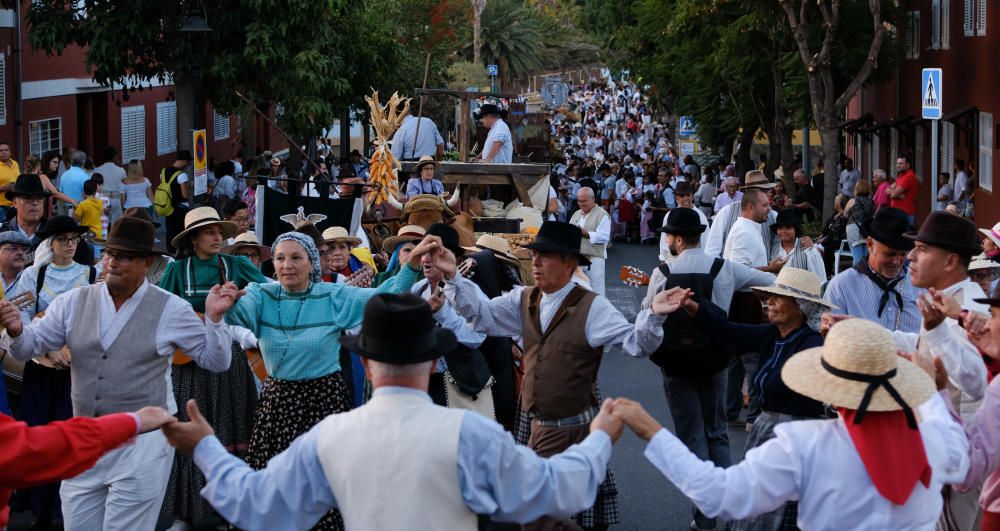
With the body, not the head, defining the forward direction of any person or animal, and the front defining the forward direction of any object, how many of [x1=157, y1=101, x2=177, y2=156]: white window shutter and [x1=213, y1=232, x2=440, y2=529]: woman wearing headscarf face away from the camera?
0

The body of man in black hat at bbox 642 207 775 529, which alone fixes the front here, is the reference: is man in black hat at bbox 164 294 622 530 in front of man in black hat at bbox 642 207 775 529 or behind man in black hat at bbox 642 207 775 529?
behind

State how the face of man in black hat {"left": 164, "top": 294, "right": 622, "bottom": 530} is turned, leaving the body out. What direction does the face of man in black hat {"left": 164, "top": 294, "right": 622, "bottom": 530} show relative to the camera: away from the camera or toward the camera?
away from the camera

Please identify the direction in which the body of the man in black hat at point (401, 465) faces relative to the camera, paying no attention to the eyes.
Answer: away from the camera

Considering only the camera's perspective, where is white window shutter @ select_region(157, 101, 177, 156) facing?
facing the viewer and to the right of the viewer

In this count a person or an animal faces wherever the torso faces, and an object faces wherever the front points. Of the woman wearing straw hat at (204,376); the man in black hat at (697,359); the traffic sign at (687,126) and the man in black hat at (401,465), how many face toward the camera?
2

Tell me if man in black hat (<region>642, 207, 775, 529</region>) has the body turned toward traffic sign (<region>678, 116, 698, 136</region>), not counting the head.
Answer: yes

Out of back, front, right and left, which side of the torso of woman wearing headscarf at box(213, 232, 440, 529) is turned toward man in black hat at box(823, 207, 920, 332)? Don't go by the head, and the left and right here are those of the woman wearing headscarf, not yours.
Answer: left

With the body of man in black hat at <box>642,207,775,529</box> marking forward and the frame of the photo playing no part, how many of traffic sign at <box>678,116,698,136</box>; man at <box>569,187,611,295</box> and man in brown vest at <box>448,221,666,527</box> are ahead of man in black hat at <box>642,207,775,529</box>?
2
